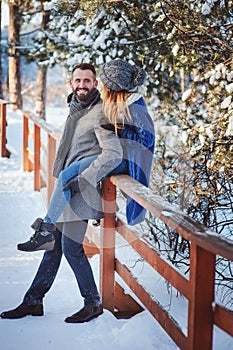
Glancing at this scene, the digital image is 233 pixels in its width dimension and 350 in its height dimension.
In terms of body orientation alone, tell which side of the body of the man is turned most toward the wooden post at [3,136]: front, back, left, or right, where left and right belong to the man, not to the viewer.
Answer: right

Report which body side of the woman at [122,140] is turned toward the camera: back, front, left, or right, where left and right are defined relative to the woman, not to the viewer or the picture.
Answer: left

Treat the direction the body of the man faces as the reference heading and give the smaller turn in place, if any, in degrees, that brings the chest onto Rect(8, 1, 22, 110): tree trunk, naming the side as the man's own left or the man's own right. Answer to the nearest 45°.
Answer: approximately 90° to the man's own right

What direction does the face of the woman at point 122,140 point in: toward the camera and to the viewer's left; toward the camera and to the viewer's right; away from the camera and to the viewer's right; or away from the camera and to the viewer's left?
away from the camera and to the viewer's left
